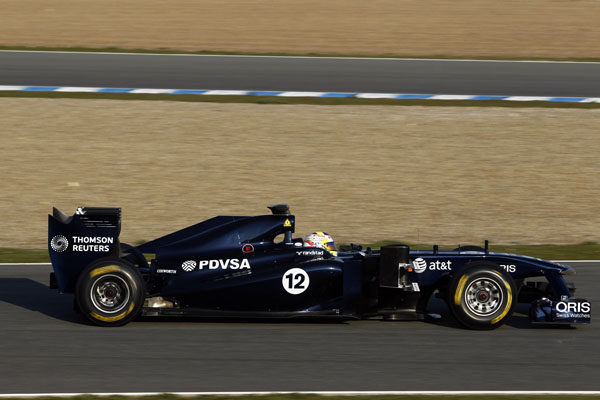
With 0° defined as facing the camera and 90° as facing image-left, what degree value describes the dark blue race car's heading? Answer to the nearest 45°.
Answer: approximately 270°
